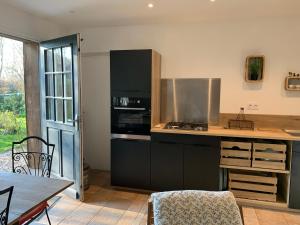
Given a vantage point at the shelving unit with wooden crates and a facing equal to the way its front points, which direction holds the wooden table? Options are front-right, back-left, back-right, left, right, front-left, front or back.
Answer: front-right

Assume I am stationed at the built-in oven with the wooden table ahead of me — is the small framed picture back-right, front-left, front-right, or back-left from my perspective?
back-left

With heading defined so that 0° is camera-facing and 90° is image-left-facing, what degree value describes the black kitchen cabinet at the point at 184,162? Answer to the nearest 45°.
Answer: approximately 0°

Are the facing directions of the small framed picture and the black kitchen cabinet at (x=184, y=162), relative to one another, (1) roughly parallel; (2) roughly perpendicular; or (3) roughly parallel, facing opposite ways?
roughly parallel

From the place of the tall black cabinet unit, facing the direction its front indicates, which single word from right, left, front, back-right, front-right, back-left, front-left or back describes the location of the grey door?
right

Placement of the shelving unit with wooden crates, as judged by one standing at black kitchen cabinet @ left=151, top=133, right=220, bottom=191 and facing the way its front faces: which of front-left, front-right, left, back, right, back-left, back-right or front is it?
left

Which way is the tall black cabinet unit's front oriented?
toward the camera

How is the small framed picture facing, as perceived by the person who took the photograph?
facing the viewer

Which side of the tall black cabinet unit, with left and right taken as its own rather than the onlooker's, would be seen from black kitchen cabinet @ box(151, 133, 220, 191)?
left

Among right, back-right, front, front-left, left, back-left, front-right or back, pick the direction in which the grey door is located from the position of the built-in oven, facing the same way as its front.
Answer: right

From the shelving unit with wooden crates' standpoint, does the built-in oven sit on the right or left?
on its right

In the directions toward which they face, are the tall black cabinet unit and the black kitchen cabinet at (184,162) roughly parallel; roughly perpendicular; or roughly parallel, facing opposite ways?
roughly parallel

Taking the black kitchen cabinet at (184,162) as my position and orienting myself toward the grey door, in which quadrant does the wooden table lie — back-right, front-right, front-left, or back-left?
front-left

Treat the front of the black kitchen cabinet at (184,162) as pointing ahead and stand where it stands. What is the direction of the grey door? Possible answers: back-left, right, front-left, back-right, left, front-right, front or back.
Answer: right

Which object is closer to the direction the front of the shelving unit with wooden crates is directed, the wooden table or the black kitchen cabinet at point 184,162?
the wooden table
